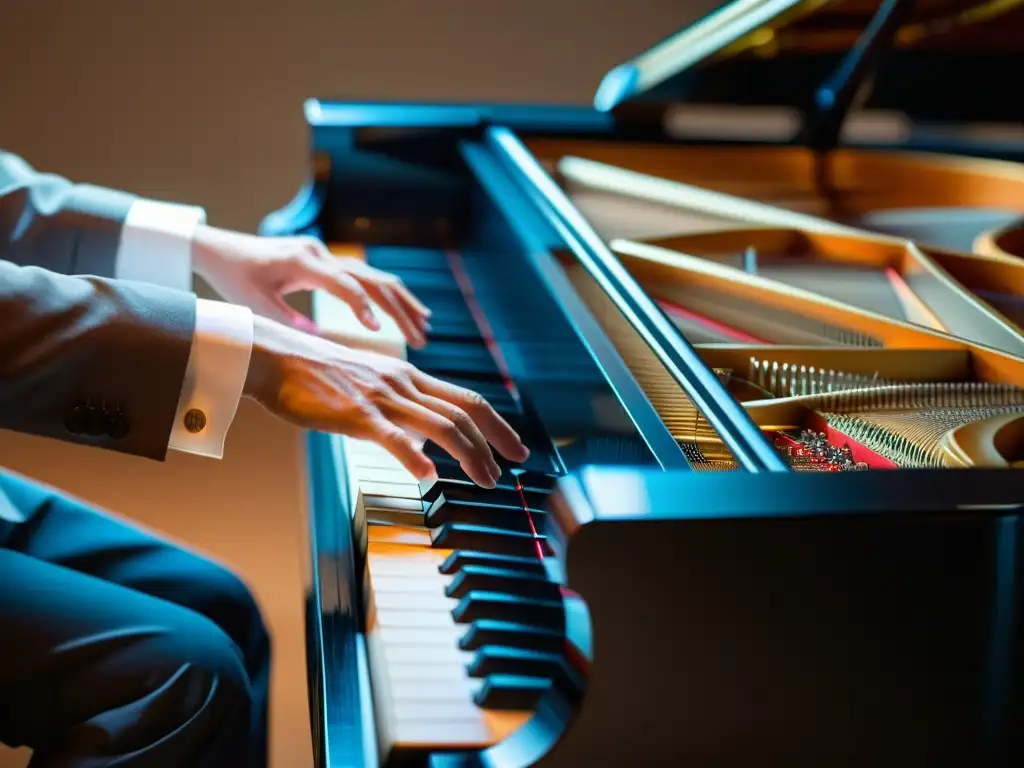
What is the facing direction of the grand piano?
to the viewer's left
